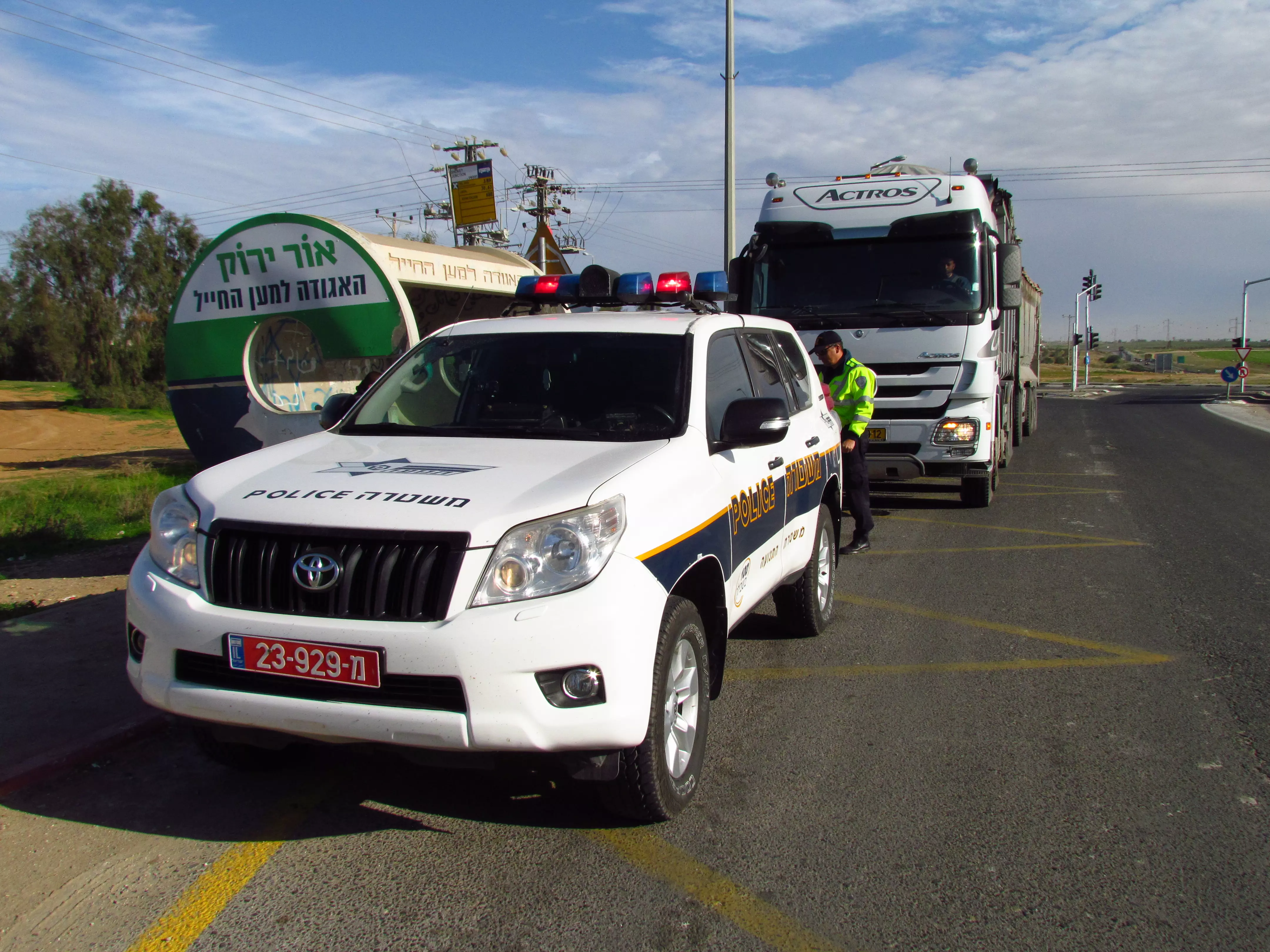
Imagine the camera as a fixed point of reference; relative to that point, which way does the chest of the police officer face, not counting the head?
to the viewer's left

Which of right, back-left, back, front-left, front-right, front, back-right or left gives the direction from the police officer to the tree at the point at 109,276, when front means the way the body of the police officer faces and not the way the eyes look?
front-right

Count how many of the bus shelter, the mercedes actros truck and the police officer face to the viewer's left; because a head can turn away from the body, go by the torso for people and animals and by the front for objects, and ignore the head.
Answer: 1

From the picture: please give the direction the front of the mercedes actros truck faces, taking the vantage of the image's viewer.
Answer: facing the viewer

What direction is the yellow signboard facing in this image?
toward the camera

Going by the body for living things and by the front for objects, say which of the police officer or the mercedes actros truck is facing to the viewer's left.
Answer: the police officer

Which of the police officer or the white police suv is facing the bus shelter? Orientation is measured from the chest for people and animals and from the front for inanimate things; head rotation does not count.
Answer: the police officer

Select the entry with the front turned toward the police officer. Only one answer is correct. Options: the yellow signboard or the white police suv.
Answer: the yellow signboard

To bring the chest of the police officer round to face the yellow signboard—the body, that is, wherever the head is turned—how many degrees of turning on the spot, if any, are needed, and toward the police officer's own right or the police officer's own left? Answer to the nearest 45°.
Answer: approximately 45° to the police officer's own right

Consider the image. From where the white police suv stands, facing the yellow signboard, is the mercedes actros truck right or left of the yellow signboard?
right

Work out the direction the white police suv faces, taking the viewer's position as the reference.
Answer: facing the viewer and to the left of the viewer

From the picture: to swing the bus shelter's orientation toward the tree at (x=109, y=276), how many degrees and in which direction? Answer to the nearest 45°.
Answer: approximately 135° to its left

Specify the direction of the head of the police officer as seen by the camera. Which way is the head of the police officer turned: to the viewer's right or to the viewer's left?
to the viewer's left

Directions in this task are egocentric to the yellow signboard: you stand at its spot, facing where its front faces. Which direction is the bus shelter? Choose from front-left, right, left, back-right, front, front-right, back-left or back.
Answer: front
